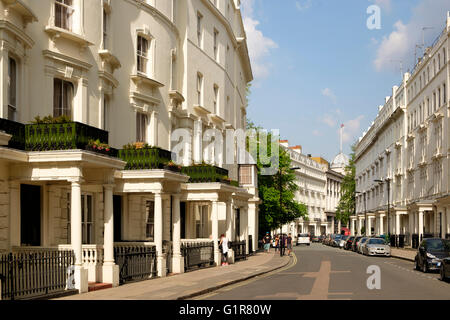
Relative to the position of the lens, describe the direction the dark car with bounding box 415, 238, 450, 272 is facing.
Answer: facing the viewer and to the right of the viewer

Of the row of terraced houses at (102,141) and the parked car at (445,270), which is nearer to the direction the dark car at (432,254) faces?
the parked car

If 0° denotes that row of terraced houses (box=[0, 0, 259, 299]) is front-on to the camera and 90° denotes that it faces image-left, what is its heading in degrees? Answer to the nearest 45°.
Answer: approximately 315°

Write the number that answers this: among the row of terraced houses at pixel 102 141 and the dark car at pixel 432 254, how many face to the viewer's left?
0

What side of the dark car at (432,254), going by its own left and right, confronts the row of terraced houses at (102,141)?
right

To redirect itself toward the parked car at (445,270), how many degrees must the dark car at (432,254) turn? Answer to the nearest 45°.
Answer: approximately 45° to its right
